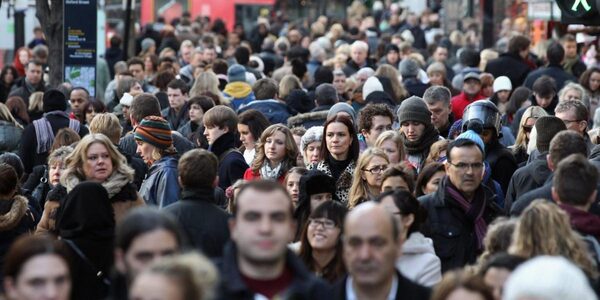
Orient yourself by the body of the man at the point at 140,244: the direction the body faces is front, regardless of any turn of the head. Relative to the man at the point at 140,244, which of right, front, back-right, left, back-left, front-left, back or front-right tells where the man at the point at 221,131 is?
back-left

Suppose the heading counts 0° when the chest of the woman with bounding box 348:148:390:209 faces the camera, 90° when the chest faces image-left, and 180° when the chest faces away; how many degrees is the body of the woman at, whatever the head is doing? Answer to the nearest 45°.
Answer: approximately 315°

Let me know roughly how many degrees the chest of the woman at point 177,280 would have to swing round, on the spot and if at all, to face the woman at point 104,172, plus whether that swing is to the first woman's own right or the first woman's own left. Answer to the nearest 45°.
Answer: approximately 135° to the first woman's own right

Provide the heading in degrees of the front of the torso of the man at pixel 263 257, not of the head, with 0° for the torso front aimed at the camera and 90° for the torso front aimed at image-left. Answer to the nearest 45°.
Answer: approximately 0°

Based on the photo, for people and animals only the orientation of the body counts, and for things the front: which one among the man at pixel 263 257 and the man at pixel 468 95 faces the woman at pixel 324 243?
the man at pixel 468 95

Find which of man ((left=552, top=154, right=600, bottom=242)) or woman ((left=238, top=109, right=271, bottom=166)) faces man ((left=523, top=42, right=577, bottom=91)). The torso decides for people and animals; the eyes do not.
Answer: man ((left=552, top=154, right=600, bottom=242))

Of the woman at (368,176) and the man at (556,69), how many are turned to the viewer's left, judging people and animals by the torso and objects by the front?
0
